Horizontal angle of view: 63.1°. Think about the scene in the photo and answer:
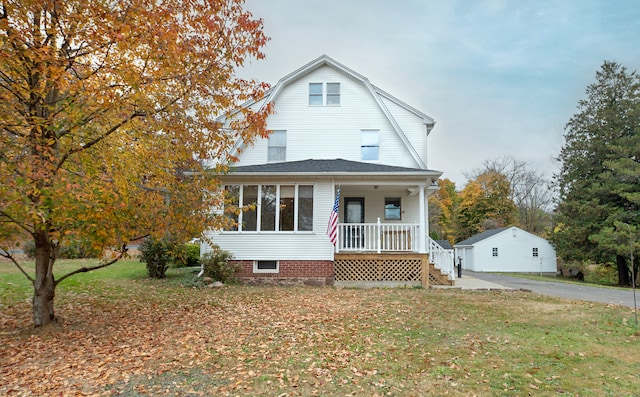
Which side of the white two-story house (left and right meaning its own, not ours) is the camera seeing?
front

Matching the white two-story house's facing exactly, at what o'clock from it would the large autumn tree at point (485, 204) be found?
The large autumn tree is roughly at 7 o'clock from the white two-story house.

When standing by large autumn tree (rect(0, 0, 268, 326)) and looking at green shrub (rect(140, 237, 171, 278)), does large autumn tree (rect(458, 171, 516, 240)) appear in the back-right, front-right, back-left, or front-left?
front-right

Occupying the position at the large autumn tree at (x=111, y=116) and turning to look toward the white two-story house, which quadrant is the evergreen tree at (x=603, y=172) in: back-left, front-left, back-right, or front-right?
front-right

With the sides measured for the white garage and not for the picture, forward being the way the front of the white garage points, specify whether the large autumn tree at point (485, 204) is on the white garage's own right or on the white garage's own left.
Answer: on the white garage's own right

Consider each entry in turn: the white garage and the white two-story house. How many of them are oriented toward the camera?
1

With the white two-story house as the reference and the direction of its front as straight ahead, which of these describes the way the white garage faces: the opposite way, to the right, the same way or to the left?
to the right

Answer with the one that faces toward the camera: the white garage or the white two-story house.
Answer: the white two-story house

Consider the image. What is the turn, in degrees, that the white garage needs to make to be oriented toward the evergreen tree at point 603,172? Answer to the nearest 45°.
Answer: approximately 135° to its left

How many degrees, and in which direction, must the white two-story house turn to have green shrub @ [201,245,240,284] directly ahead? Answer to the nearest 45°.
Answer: approximately 90° to its right

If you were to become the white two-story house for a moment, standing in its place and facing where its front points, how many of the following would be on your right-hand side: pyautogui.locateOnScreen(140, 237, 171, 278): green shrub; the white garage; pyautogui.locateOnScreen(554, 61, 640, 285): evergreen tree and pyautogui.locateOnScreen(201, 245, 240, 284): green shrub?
2

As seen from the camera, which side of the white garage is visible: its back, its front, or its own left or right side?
left

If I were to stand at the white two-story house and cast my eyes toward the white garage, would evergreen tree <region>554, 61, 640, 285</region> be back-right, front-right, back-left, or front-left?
front-right
